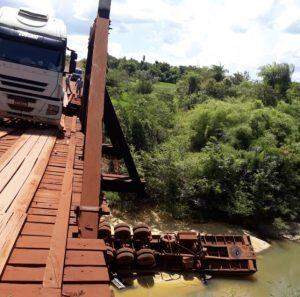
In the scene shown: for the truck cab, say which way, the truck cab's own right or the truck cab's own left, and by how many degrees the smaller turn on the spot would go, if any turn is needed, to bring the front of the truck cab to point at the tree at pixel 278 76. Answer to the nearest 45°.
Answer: approximately 135° to the truck cab's own left

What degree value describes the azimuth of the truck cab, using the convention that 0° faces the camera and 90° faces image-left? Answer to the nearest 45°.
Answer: approximately 0°
